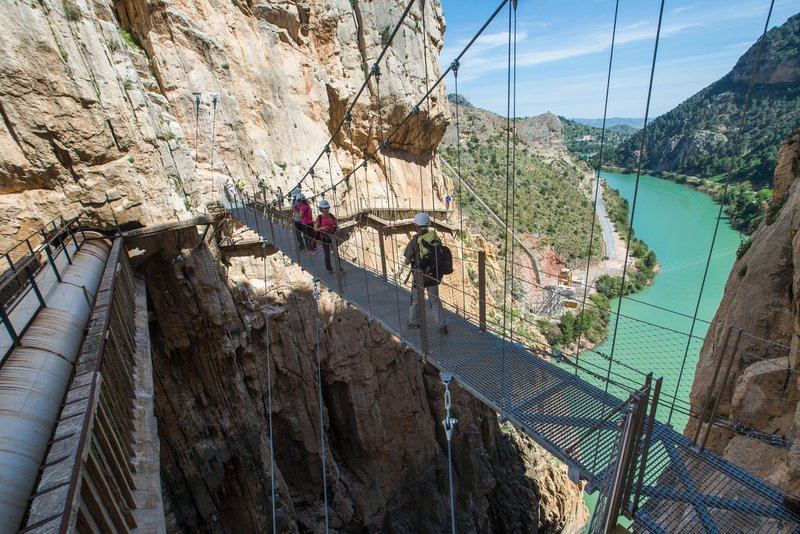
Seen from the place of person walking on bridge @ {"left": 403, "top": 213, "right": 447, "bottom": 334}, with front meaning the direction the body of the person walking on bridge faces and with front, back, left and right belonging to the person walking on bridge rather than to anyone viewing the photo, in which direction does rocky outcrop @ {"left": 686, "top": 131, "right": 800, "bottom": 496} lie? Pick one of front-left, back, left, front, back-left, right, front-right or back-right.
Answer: back-right

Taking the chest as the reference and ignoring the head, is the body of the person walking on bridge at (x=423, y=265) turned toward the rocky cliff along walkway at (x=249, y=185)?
yes

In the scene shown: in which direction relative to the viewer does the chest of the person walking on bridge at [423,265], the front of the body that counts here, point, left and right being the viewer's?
facing away from the viewer and to the left of the viewer
